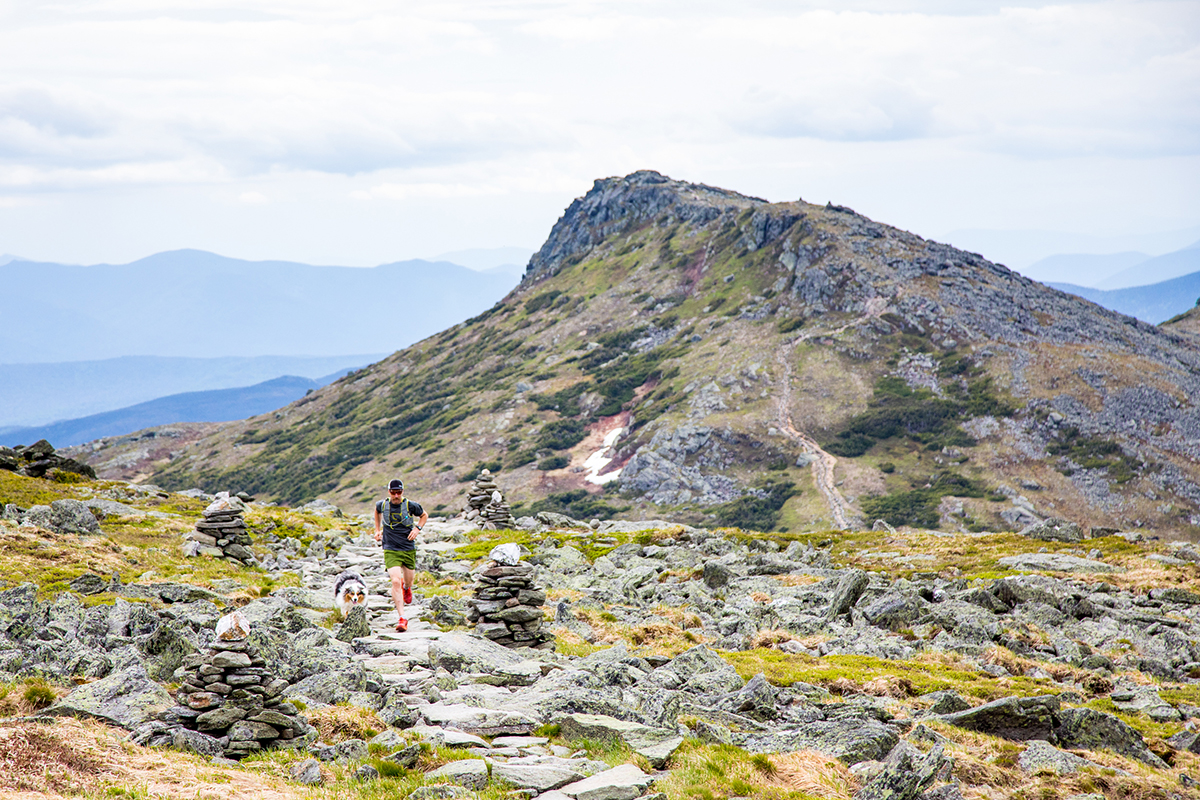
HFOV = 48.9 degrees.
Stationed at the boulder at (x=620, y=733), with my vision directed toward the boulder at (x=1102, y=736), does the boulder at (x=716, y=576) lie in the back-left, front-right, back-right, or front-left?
front-left

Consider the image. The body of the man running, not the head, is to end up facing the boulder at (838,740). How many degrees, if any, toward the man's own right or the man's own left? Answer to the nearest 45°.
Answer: approximately 45° to the man's own left

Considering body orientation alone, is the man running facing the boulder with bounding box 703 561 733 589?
no

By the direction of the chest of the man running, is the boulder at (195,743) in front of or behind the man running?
in front

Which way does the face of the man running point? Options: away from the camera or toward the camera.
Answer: toward the camera

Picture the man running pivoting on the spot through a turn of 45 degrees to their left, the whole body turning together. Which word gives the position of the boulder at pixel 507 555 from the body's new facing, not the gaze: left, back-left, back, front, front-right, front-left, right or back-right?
front-left

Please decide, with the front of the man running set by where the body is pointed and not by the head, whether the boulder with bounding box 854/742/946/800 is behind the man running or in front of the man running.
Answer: in front

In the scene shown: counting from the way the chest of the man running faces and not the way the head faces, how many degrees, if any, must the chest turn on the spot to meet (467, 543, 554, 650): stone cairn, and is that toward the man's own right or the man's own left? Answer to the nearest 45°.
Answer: approximately 90° to the man's own left

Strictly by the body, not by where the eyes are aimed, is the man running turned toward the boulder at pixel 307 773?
yes

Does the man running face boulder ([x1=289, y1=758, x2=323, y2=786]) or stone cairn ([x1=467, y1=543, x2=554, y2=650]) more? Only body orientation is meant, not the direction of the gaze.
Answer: the boulder

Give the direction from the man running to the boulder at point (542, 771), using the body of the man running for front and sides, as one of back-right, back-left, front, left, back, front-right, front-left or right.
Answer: front

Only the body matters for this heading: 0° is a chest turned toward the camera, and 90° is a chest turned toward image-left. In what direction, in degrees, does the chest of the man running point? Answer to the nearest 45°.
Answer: approximately 0°

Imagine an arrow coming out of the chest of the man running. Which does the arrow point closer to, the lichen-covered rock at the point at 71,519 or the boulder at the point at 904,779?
the boulder

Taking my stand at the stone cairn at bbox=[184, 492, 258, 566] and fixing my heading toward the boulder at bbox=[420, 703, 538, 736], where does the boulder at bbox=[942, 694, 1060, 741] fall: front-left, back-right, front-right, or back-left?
front-left
